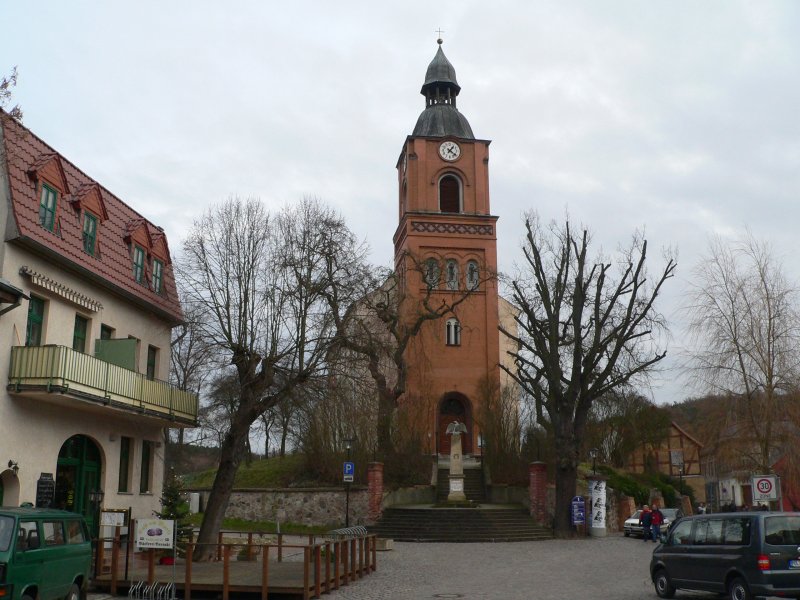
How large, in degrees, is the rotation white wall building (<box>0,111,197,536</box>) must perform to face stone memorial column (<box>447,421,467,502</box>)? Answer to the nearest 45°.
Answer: approximately 90° to its left

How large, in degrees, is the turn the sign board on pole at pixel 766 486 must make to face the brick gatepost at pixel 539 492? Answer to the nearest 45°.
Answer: approximately 135° to its right

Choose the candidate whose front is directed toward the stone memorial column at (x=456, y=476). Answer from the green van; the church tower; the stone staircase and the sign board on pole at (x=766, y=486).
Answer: the church tower

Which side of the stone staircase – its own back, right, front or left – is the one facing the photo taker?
front

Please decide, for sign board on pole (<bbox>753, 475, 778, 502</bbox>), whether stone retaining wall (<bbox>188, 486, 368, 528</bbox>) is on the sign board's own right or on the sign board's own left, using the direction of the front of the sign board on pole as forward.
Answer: on the sign board's own right

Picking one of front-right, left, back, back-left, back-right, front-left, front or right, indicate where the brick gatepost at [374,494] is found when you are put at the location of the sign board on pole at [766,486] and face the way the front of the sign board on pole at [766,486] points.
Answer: back-right

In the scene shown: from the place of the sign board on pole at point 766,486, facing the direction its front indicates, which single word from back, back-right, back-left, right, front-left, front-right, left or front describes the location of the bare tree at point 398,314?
back-right

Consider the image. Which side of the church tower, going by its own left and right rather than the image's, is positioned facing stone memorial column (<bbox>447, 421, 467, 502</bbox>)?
front

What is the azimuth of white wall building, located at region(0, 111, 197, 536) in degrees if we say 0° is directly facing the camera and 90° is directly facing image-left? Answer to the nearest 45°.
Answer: approximately 315°

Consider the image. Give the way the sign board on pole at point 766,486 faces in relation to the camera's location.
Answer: facing the viewer

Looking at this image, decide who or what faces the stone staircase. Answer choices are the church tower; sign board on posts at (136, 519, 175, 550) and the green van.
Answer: the church tower

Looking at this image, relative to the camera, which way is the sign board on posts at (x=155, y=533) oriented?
toward the camera
